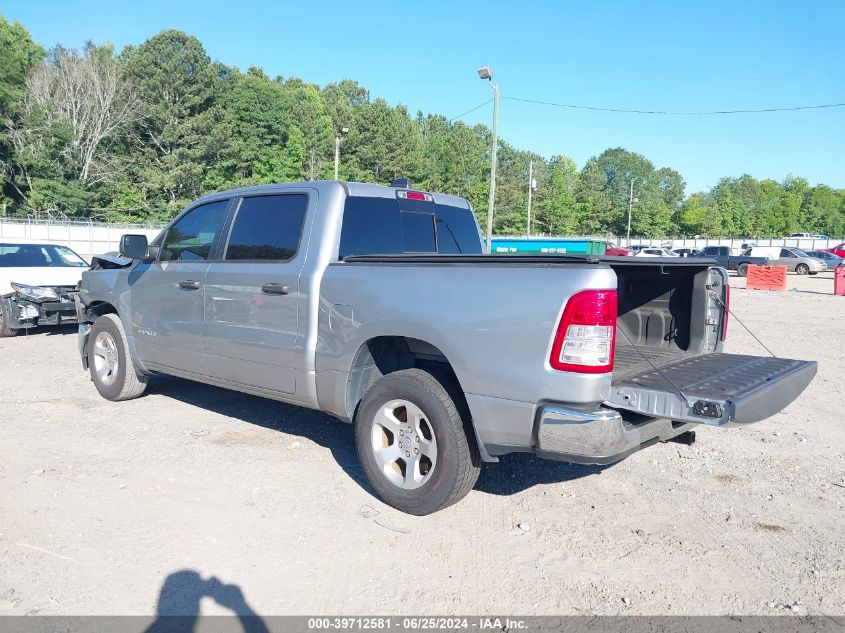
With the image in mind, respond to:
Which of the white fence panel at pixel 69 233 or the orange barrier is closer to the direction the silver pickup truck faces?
the white fence panel

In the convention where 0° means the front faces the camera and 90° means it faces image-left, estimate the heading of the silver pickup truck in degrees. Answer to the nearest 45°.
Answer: approximately 135°

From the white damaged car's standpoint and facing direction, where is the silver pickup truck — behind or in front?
in front

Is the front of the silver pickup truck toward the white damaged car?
yes

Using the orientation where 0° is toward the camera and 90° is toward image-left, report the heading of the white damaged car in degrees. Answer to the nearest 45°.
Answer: approximately 315°

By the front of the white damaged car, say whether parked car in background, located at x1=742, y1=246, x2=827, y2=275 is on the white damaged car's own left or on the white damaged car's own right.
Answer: on the white damaged car's own left

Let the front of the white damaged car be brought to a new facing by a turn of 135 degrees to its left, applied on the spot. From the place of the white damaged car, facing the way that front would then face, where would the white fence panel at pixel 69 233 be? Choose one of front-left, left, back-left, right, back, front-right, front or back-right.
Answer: front
